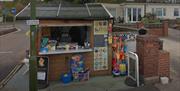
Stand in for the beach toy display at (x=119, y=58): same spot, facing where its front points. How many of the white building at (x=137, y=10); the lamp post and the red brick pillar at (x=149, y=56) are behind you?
1

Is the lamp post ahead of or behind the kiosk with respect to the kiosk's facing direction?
ahead

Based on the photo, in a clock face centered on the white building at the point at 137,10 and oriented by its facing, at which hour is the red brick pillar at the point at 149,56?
The red brick pillar is roughly at 12 o'clock from the white building.

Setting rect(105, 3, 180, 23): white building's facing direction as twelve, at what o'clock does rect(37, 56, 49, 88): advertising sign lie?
The advertising sign is roughly at 12 o'clock from the white building.

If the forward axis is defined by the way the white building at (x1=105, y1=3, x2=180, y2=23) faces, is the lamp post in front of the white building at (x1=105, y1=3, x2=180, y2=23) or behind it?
in front

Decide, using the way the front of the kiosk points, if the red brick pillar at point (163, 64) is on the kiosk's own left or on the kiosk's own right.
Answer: on the kiosk's own left

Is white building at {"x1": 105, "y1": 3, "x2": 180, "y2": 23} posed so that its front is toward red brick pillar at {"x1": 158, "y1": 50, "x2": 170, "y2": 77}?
yes

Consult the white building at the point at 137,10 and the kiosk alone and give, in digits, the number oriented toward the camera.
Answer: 2

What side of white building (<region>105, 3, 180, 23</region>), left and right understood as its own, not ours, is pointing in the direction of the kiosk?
front

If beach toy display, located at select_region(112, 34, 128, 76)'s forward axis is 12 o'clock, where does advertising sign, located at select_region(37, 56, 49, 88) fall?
The advertising sign is roughly at 2 o'clock from the beach toy display.

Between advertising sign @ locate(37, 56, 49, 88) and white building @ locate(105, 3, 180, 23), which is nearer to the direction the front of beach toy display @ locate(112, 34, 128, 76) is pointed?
the advertising sign

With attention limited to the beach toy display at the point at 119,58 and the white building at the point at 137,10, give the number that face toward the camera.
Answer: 2

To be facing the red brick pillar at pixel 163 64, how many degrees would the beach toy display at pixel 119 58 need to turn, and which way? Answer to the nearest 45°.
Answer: approximately 45° to its left

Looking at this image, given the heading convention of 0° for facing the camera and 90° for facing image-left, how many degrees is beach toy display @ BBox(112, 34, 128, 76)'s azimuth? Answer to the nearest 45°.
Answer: approximately 0°
